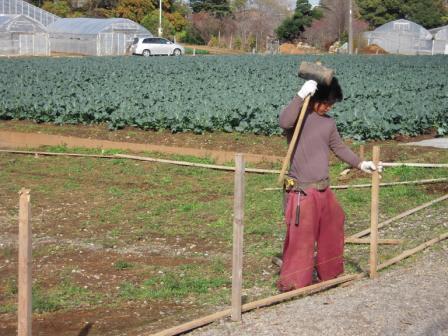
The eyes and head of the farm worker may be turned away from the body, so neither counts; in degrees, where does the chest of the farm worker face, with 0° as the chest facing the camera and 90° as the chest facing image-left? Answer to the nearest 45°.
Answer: approximately 315°

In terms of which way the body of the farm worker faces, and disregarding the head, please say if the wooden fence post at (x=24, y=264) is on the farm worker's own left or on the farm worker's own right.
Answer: on the farm worker's own right
